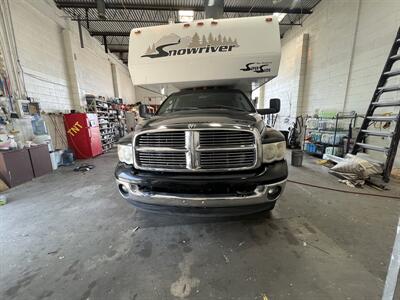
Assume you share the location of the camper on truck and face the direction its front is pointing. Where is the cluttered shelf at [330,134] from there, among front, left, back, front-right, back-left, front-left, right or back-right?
back-left

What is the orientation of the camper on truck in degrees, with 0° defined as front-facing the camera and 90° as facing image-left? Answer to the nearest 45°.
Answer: approximately 0°

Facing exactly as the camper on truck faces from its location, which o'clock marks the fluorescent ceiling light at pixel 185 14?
The fluorescent ceiling light is roughly at 6 o'clock from the camper on truck.
